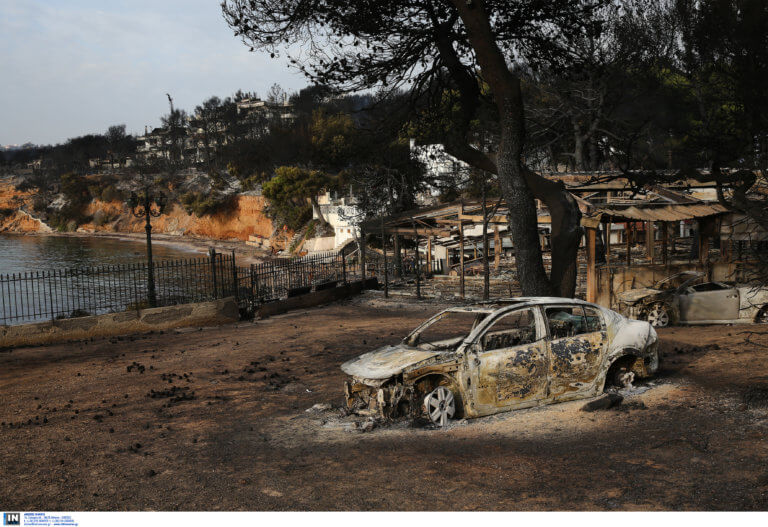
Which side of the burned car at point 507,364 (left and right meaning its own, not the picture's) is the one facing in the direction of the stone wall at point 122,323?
right

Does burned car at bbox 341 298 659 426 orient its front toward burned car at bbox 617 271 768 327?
no

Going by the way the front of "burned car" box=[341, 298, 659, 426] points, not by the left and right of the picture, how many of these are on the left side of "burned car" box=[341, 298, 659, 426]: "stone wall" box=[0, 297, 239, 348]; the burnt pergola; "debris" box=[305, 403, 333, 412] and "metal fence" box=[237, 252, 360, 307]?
0

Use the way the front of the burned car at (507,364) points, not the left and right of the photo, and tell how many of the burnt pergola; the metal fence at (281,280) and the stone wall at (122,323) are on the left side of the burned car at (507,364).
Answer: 0

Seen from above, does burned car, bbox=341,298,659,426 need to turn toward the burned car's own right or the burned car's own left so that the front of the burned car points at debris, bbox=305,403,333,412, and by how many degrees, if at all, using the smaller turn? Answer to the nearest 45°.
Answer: approximately 45° to the burned car's own right

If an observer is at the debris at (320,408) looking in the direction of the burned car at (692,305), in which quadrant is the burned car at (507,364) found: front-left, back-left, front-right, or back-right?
front-right

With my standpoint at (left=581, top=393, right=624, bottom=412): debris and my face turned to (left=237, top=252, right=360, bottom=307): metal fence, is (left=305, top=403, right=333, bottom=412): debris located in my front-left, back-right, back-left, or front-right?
front-left

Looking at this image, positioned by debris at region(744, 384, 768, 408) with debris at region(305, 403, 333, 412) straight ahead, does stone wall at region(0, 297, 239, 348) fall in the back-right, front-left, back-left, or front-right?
front-right

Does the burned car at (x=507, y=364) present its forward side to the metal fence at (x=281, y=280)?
no

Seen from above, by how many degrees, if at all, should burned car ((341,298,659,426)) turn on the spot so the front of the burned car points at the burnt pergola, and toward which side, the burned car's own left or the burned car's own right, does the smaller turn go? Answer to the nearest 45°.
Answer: approximately 135° to the burned car's own right

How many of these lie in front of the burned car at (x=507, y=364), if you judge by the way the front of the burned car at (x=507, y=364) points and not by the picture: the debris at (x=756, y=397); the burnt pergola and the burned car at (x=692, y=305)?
0

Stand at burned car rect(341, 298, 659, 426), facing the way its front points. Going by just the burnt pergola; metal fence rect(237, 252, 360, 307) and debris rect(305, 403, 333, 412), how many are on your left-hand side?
0

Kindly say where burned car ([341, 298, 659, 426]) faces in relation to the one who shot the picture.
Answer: facing the viewer and to the left of the viewer

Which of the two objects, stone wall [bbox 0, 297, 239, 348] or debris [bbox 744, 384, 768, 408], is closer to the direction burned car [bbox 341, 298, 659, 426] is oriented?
the stone wall

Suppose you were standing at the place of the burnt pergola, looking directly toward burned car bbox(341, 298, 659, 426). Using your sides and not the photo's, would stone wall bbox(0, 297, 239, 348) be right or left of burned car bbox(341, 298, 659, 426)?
right

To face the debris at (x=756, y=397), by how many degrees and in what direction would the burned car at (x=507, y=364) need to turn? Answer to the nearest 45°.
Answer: approximately 135° to its left
